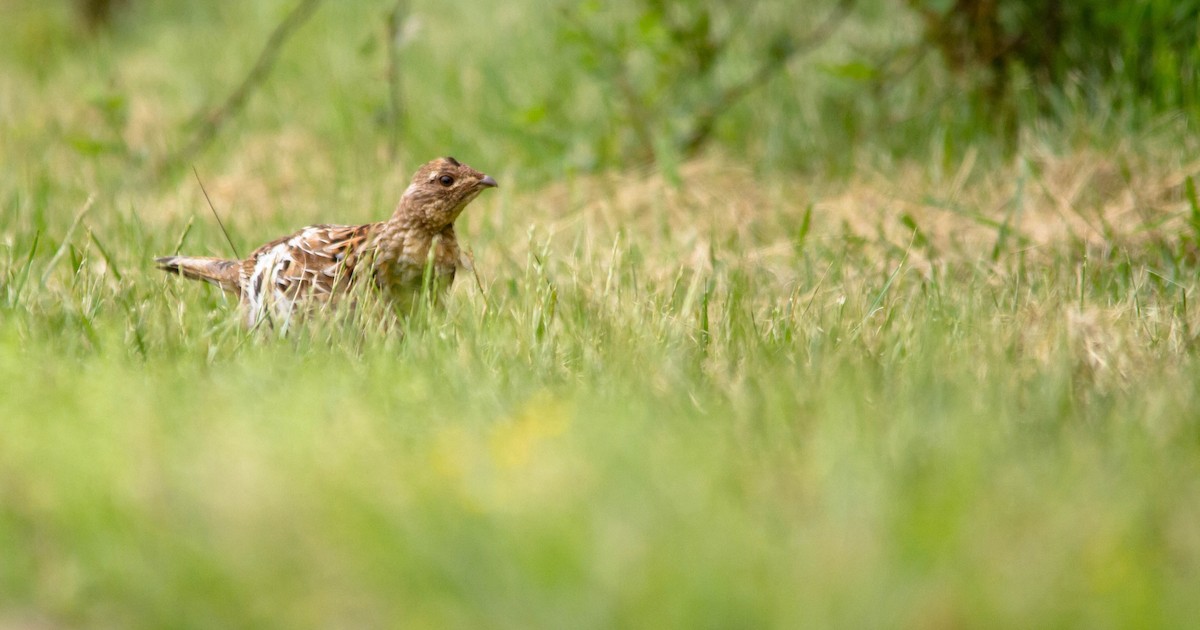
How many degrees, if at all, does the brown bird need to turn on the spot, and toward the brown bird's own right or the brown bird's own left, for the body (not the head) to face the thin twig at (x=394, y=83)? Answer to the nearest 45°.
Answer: approximately 90° to the brown bird's own left

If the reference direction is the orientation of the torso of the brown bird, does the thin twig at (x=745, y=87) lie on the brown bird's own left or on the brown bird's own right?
on the brown bird's own left

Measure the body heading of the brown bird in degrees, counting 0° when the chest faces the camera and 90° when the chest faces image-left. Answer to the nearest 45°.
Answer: approximately 270°
